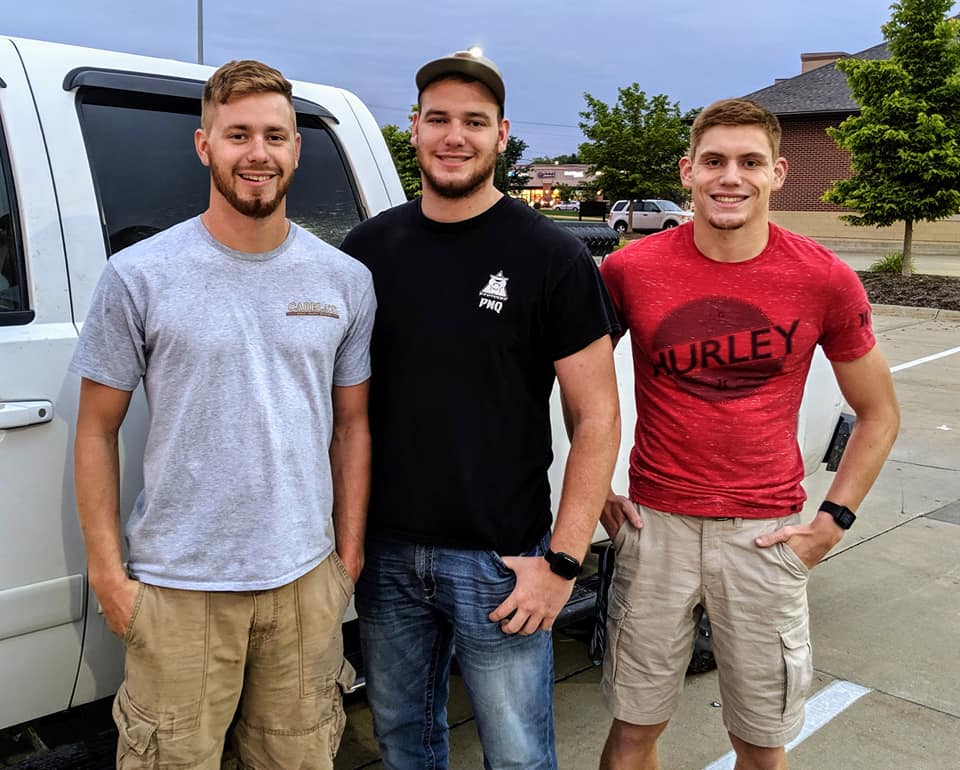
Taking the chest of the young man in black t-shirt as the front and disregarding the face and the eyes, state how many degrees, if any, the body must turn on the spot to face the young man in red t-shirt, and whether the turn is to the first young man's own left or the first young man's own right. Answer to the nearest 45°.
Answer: approximately 90° to the first young man's own left

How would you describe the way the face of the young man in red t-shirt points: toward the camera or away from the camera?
toward the camera

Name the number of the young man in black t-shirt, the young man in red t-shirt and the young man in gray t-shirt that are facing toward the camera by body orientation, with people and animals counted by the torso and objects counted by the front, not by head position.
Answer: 3

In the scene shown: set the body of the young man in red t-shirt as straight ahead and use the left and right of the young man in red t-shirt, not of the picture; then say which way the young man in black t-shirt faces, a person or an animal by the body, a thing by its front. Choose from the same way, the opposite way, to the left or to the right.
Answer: the same way

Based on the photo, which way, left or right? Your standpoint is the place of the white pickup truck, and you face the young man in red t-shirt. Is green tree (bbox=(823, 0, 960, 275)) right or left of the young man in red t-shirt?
left

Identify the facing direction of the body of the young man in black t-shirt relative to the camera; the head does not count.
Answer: toward the camera

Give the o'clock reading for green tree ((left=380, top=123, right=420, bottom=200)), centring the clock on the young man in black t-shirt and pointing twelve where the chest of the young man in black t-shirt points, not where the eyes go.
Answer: The green tree is roughly at 6 o'clock from the young man in black t-shirt.

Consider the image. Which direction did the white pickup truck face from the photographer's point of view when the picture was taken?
facing the viewer and to the left of the viewer

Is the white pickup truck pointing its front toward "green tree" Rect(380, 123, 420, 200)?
no

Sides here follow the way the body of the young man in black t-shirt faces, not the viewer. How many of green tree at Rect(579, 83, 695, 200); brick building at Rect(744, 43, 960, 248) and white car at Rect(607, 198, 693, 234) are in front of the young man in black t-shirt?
0

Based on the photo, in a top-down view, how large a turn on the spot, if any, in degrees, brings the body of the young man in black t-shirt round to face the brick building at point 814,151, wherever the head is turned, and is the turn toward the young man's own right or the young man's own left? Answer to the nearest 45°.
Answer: approximately 180°

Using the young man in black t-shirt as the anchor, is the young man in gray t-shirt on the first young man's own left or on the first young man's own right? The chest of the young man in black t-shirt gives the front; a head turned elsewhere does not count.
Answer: on the first young man's own right

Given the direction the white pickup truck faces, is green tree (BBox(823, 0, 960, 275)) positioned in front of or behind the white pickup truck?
behind

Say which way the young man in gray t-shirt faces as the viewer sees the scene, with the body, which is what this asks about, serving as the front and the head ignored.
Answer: toward the camera

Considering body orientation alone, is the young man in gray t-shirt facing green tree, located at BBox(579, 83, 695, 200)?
no

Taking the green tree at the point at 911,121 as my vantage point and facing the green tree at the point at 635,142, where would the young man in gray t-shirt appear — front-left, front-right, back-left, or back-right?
back-left

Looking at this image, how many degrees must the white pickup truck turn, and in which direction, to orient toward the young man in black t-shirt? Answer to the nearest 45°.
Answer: approximately 135° to its left

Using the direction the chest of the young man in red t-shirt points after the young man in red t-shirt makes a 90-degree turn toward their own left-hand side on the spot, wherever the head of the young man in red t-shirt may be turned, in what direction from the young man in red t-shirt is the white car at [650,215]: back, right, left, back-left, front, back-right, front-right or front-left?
left

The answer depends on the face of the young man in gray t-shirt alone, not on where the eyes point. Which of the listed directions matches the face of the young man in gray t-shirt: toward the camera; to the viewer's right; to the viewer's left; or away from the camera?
toward the camera
